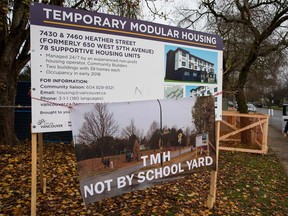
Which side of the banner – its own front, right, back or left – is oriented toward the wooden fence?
left

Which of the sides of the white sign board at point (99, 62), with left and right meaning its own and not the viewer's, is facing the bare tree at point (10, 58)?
back

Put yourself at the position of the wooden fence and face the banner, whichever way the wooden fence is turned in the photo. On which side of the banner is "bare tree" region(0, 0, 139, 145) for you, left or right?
right

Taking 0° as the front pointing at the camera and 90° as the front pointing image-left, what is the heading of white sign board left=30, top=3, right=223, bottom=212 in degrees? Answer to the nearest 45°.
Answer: approximately 315°

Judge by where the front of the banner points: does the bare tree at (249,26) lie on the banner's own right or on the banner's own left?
on the banner's own left

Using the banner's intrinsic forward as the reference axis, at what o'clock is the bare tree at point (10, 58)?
The bare tree is roughly at 6 o'clock from the banner.

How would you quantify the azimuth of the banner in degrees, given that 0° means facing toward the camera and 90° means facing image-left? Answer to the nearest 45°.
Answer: approximately 315°

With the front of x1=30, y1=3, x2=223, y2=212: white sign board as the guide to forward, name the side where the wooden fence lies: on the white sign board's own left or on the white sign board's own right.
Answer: on the white sign board's own left
